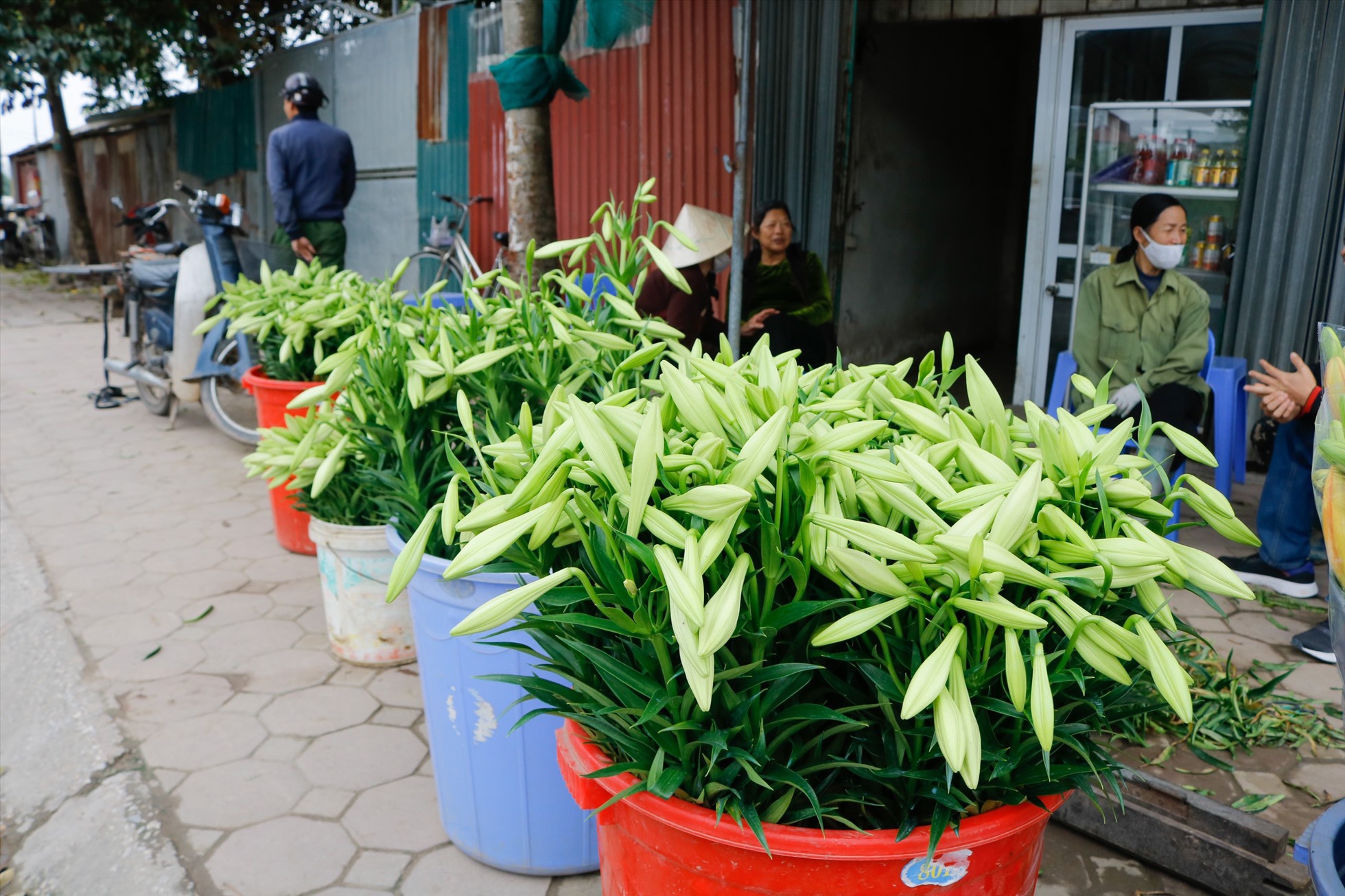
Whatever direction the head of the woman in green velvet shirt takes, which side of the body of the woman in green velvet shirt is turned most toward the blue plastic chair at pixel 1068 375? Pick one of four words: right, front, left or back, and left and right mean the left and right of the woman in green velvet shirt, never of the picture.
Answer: left

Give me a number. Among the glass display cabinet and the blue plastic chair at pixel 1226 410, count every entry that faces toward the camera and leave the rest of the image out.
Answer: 2

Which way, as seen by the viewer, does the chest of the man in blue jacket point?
away from the camera

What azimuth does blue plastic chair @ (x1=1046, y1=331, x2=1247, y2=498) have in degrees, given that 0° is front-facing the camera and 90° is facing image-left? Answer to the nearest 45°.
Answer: approximately 0°

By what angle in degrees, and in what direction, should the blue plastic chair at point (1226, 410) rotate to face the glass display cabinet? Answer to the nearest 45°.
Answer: approximately 180°

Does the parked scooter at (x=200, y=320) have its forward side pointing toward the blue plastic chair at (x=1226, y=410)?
yes

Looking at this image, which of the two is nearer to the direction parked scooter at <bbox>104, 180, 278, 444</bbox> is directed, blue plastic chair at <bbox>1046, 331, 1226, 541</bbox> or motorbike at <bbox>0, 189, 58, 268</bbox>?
the blue plastic chair

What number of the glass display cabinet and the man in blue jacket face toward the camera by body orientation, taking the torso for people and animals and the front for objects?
1

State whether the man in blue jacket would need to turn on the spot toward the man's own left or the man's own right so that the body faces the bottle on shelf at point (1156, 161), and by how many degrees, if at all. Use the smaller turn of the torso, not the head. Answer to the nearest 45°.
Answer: approximately 135° to the man's own right

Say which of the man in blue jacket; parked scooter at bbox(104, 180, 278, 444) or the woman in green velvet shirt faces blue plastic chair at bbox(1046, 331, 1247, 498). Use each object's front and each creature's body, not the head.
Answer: the parked scooter
